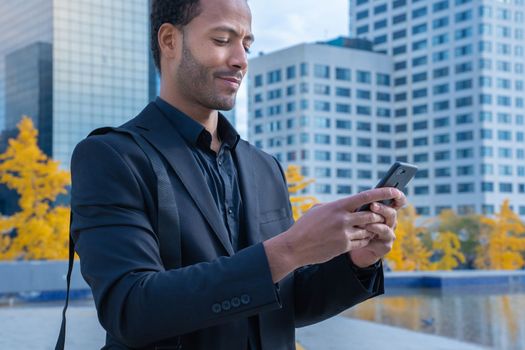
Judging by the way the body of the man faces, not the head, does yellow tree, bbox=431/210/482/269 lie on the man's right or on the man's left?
on the man's left

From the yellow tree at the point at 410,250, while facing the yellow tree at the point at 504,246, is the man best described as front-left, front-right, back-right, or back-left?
back-right

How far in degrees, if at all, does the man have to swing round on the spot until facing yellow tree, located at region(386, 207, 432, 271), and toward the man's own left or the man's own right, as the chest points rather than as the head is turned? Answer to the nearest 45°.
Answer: approximately 135° to the man's own left

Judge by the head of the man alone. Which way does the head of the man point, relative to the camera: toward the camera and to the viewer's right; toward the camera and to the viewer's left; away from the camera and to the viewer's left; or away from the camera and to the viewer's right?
toward the camera and to the viewer's right

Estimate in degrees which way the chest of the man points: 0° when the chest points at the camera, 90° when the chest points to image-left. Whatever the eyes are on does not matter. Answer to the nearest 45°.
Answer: approximately 315°
